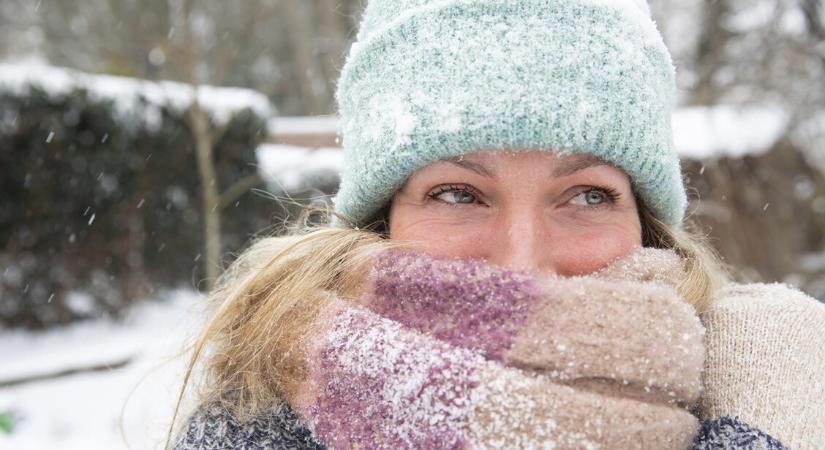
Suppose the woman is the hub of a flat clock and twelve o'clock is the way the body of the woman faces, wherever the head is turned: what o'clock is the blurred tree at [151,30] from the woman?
The blurred tree is roughly at 5 o'clock from the woman.

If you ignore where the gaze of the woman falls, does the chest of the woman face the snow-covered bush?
no

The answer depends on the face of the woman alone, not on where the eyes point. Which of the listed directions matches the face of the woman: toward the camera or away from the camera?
toward the camera

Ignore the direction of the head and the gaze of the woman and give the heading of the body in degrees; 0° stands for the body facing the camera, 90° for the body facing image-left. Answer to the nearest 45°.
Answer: approximately 0°
